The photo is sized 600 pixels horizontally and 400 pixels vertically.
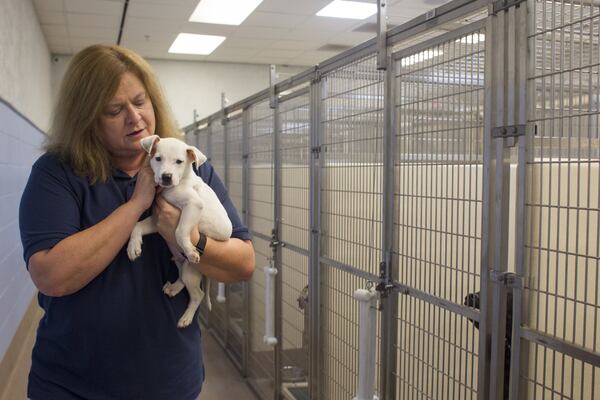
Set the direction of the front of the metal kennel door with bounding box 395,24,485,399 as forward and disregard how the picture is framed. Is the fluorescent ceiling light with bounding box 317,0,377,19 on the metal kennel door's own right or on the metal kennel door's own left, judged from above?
on the metal kennel door's own right

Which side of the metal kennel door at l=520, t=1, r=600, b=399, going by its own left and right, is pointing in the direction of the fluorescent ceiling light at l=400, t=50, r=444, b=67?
right

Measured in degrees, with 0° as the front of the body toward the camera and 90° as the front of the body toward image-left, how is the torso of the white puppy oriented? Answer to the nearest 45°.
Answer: approximately 45°

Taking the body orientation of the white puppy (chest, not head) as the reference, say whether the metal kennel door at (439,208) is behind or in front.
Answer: behind

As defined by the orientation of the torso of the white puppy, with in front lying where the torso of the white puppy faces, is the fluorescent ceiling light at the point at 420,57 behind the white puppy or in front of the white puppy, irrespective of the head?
behind

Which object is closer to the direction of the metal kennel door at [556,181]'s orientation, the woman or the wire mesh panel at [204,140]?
the woman

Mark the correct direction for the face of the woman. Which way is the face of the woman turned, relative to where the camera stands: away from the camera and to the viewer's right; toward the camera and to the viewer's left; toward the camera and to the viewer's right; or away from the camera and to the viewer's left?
toward the camera and to the viewer's right
